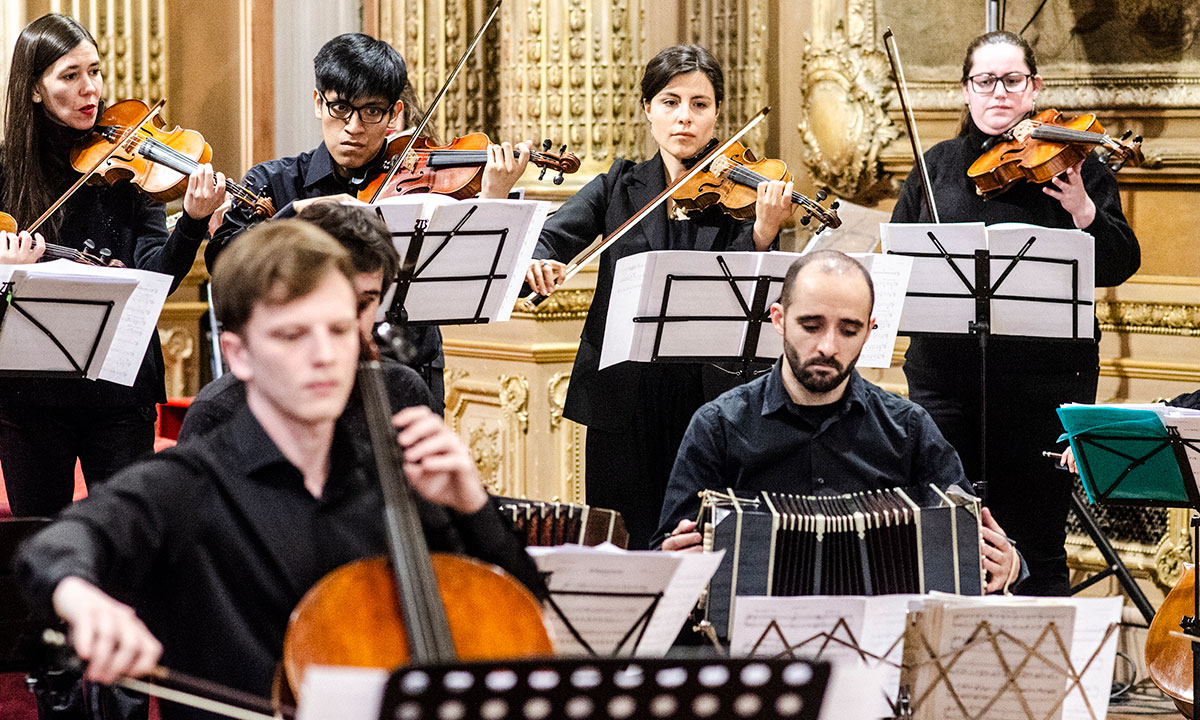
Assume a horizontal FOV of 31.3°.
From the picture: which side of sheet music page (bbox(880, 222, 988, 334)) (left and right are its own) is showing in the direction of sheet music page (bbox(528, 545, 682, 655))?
back

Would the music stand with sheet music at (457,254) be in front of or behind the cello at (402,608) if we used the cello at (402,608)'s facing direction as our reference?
behind

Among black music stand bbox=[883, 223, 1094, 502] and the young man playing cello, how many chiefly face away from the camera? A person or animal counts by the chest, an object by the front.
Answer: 1

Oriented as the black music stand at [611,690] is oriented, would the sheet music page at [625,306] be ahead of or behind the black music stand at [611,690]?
ahead

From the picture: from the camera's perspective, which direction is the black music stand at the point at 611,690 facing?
away from the camera

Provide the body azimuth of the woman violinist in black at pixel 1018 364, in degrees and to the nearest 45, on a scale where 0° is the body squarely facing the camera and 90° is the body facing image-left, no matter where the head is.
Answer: approximately 0°

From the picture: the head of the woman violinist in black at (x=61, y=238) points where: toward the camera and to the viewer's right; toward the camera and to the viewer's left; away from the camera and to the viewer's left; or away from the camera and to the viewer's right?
toward the camera and to the viewer's right

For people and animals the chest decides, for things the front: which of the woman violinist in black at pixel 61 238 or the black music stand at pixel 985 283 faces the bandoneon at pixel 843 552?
the woman violinist in black

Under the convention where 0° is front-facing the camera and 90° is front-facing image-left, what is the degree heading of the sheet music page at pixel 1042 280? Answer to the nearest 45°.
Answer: approximately 180°

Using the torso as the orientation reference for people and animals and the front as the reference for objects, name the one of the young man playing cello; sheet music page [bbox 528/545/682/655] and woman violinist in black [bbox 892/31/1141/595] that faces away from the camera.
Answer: the sheet music page

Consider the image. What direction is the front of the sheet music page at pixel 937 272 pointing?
away from the camera

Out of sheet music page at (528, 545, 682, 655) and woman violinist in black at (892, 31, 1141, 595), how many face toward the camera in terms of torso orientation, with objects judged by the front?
1
